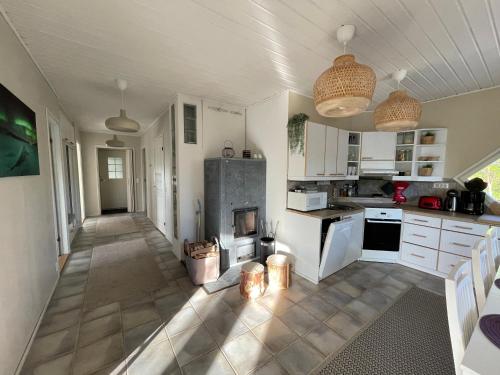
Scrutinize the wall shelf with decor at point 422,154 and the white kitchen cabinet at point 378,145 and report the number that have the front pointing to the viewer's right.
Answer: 0

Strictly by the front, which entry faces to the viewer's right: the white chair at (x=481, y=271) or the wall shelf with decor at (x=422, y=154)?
the white chair

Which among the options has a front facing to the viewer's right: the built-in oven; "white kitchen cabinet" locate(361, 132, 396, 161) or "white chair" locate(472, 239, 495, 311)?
the white chair

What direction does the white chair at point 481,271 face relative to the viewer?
to the viewer's right

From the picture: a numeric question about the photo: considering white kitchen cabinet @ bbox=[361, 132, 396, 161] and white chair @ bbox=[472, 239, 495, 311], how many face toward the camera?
1

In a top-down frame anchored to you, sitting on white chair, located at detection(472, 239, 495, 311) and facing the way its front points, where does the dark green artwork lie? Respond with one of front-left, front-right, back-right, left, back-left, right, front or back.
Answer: back-right

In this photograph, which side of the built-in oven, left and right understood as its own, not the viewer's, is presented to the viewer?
front

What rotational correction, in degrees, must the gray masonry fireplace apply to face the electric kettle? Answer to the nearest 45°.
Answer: approximately 45° to its left

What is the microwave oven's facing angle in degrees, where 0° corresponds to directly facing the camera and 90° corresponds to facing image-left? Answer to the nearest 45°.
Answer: approximately 315°

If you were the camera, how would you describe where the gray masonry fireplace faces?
facing the viewer and to the right of the viewer

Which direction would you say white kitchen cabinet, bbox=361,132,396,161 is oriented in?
toward the camera

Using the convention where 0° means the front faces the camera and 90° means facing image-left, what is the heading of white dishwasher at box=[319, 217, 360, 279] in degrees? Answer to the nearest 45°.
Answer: approximately 315°

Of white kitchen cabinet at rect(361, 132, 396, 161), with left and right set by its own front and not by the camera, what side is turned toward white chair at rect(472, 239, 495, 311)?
front
